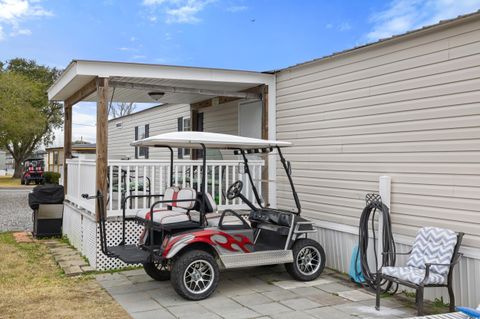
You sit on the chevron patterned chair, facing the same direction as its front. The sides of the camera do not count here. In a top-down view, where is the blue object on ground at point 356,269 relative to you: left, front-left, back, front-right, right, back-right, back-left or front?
right

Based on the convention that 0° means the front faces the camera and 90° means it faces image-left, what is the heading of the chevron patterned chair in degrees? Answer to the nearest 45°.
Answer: approximately 45°

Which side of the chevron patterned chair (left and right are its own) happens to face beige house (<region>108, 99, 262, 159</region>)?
right

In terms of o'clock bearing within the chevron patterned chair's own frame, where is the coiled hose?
The coiled hose is roughly at 3 o'clock from the chevron patterned chair.

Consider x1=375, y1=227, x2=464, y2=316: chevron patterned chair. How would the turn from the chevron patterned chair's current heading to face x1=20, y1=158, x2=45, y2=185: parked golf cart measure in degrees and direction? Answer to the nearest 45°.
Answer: approximately 90° to its right

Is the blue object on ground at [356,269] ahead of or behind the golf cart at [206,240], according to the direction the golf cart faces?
ahead

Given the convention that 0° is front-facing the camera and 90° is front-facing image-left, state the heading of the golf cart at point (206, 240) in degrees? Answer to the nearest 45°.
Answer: approximately 225°

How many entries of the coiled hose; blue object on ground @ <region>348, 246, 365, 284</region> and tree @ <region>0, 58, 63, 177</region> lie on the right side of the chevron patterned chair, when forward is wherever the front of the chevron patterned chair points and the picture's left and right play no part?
3

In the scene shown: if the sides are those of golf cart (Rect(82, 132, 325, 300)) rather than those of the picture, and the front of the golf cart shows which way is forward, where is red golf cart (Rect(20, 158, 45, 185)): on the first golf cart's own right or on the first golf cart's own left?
on the first golf cart's own left

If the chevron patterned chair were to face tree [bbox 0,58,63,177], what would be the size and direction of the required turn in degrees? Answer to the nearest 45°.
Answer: approximately 90° to its right

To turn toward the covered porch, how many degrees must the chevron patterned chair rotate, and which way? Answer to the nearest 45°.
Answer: approximately 45° to its right
